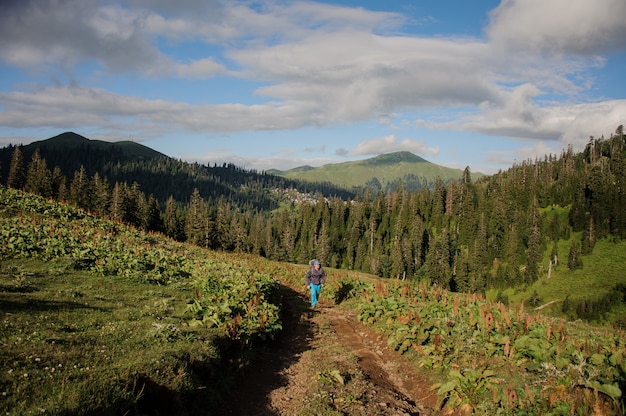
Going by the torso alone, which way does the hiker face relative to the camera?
toward the camera
